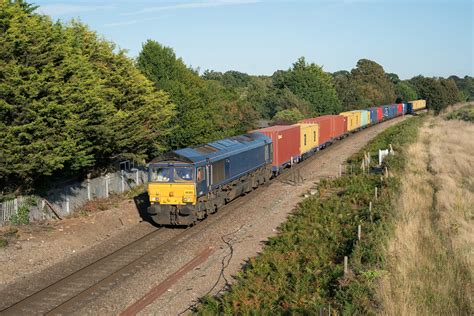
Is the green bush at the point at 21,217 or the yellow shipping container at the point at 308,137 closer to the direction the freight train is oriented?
the green bush

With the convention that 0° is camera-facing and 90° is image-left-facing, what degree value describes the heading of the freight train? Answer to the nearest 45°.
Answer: approximately 45°

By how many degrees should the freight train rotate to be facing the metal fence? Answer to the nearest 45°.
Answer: approximately 45° to its right

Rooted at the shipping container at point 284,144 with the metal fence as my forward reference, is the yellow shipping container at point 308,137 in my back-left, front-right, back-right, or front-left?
back-right

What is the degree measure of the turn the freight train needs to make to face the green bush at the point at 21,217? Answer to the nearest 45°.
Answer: approximately 45° to its right

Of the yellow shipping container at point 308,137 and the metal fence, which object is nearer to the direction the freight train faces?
the metal fence
